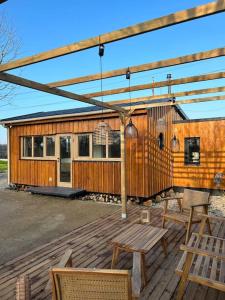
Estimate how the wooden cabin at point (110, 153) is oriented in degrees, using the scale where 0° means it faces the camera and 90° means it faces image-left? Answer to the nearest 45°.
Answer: approximately 45°

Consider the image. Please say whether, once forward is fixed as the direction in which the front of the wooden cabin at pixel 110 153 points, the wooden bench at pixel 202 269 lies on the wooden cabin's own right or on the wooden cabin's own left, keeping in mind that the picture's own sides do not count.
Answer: on the wooden cabin's own left

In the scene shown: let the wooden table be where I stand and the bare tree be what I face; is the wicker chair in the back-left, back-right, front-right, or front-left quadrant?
back-left

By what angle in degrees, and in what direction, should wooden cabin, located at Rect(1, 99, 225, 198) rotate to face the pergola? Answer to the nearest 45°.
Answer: approximately 45° to its left

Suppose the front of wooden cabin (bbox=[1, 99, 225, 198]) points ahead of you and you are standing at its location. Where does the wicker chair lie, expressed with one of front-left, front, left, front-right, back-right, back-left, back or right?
front-left

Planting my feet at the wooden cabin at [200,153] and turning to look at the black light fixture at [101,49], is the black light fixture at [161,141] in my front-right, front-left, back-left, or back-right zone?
front-right

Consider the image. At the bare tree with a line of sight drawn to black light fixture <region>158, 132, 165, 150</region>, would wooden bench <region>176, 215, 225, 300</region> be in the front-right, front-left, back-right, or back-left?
front-right

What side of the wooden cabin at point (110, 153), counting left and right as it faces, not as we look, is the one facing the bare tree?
right

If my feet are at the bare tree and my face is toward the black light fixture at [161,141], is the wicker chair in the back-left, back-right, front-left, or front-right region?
front-right
